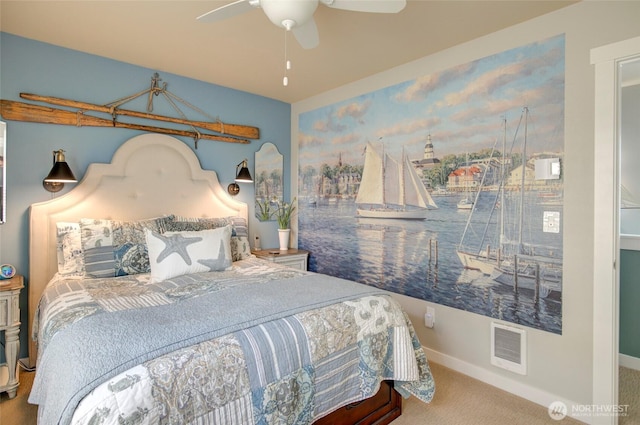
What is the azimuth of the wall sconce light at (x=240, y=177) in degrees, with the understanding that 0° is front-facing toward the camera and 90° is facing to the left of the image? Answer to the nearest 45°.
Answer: approximately 315°

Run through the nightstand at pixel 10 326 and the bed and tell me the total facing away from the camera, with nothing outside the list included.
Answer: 0

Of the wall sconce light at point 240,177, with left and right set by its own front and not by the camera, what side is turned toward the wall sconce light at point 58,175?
right

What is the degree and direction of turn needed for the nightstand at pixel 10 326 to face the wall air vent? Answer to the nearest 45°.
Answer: approximately 45° to its left

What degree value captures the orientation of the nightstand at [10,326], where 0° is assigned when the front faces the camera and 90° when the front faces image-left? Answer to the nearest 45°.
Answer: approximately 0°

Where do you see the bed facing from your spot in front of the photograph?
facing the viewer and to the right of the viewer

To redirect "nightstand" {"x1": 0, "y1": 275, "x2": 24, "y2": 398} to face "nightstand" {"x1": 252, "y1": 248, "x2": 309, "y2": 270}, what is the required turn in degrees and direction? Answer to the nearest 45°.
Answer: approximately 90° to its left

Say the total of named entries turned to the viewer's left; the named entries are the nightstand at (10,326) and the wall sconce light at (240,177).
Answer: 0

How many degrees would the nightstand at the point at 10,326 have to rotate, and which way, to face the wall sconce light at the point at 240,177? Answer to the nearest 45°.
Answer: approximately 90° to its left
